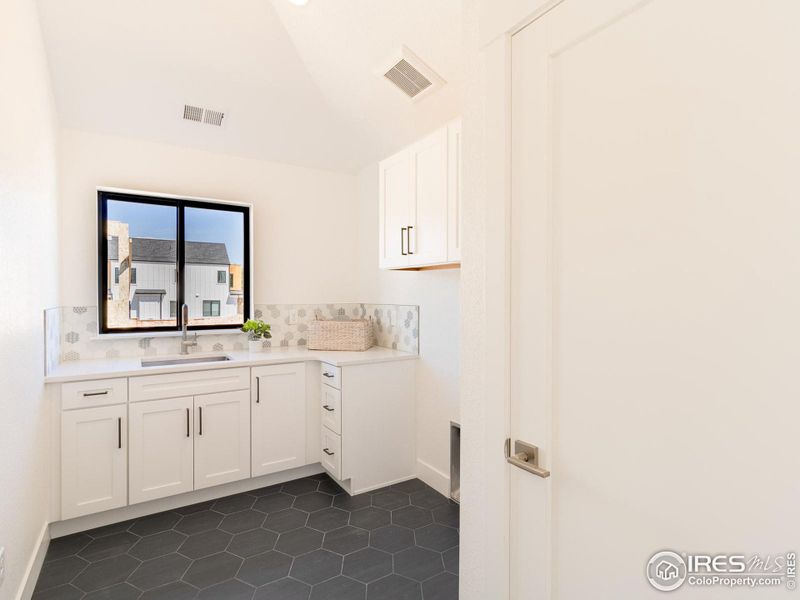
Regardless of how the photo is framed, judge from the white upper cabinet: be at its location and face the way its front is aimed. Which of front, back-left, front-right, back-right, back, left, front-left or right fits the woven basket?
right

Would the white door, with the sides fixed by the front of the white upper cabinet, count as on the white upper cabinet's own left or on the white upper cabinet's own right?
on the white upper cabinet's own left

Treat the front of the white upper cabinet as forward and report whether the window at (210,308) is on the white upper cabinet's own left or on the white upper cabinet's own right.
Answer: on the white upper cabinet's own right

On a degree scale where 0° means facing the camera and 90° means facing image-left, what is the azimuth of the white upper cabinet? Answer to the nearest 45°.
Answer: approximately 45°
